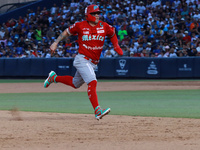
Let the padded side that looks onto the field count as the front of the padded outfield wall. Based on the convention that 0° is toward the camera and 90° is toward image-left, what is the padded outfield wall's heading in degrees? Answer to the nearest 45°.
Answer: approximately 0°
